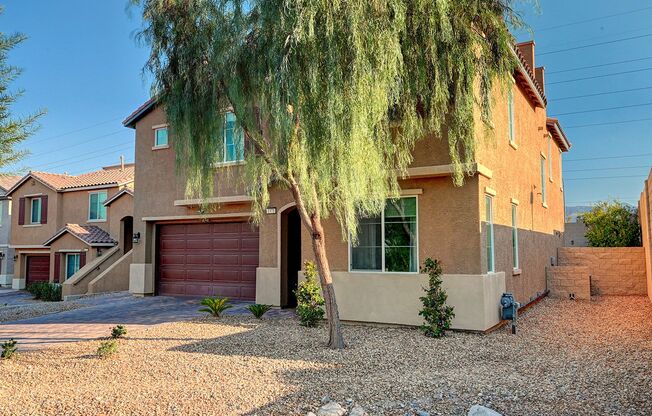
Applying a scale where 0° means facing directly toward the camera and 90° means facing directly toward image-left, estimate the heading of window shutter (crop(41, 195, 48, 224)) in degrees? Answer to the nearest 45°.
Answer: approximately 0°

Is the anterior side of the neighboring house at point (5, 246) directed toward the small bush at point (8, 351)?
yes

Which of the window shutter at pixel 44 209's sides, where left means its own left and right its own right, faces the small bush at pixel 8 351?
front

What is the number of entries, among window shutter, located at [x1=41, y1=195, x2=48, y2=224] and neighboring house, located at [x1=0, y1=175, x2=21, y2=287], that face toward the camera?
2

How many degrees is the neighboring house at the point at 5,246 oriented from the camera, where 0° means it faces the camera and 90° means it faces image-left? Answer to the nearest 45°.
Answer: approximately 0°

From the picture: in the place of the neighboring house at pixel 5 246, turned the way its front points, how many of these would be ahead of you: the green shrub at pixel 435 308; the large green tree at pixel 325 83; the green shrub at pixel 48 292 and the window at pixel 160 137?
4

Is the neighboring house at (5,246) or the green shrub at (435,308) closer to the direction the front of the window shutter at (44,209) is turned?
the green shrub

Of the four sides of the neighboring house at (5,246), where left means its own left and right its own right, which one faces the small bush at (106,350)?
front
